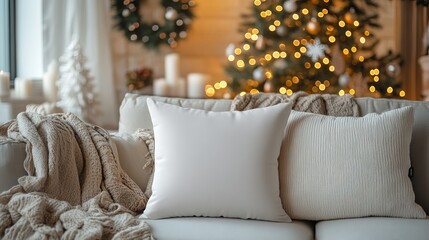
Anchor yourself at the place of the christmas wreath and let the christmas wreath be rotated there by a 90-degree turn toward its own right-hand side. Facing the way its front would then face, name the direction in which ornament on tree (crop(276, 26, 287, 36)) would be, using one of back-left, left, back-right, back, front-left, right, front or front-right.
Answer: back-left

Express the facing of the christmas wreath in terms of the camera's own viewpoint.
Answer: facing the viewer

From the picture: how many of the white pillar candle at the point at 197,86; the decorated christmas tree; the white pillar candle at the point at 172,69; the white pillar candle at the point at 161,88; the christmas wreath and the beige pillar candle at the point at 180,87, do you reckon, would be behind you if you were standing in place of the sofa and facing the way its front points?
6

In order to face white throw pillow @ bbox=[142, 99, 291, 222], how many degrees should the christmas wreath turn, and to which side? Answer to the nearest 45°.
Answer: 0° — it already faces it

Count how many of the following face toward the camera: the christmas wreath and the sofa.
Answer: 2

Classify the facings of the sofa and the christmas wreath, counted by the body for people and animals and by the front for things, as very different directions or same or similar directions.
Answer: same or similar directions

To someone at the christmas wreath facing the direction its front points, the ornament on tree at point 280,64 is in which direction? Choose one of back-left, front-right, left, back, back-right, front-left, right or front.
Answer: front-left

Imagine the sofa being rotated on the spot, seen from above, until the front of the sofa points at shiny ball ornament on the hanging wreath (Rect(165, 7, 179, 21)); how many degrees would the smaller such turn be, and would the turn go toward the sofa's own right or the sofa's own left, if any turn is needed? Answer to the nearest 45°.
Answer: approximately 180°

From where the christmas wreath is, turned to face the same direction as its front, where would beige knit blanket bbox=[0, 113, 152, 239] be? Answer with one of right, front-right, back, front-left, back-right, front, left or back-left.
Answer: front

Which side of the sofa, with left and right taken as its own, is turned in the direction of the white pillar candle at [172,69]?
back

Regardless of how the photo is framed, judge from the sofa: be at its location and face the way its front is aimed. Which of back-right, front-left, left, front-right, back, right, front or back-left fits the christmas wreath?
back

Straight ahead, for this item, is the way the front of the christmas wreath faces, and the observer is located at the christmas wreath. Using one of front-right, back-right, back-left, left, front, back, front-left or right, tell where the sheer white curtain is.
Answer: front-right

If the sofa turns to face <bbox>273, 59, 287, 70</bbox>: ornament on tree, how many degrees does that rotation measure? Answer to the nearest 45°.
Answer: approximately 180°

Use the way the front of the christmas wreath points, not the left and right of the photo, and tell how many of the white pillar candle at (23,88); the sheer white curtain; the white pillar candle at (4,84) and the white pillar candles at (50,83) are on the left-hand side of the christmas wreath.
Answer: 0

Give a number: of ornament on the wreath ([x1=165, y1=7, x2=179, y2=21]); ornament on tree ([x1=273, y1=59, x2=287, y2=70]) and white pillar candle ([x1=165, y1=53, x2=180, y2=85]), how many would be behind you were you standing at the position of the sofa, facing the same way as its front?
3
